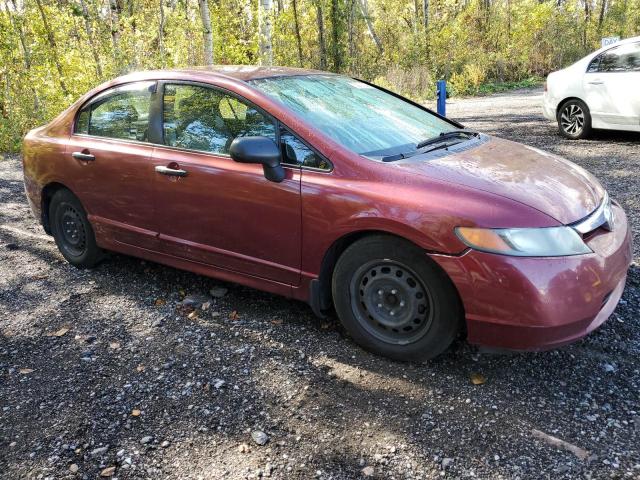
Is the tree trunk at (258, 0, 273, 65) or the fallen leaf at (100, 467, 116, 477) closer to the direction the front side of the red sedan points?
the fallen leaf

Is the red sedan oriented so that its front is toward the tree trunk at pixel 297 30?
no

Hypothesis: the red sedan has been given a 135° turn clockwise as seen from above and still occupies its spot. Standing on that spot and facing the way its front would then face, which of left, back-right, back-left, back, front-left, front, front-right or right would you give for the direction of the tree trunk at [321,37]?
right

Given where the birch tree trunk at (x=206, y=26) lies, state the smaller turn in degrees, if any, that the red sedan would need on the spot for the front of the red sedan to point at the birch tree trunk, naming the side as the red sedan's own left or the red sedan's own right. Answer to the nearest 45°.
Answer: approximately 135° to the red sedan's own left

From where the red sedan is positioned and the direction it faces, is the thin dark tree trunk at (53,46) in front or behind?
behind

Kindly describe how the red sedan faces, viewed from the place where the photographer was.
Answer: facing the viewer and to the right of the viewer

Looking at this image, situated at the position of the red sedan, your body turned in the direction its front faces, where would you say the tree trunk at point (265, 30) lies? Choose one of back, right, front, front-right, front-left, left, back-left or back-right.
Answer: back-left

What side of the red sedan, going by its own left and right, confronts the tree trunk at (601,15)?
left

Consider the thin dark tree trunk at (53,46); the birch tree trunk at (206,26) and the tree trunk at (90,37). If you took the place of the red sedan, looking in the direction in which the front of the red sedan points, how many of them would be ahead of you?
0

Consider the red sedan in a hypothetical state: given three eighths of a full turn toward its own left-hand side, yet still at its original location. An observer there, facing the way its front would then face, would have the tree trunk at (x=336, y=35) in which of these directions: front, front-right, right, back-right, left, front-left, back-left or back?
front

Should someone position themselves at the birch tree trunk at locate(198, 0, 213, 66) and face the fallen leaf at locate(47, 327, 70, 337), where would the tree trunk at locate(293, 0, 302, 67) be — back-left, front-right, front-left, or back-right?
back-left

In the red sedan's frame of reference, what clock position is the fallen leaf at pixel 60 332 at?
The fallen leaf is roughly at 5 o'clock from the red sedan.

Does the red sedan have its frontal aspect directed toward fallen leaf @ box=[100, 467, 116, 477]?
no
